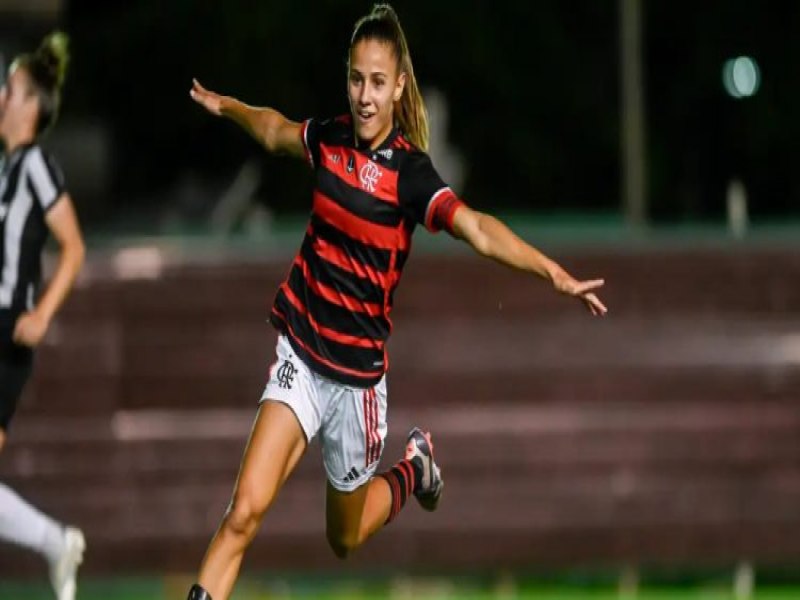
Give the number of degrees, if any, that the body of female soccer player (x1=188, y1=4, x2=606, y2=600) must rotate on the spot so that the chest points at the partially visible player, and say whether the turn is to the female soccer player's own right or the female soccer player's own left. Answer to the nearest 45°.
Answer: approximately 90° to the female soccer player's own right

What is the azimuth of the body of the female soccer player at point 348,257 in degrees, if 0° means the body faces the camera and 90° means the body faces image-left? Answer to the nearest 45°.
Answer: approximately 45°

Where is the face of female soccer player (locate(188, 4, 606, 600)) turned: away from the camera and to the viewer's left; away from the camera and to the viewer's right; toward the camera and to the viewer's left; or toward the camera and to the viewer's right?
toward the camera and to the viewer's left
